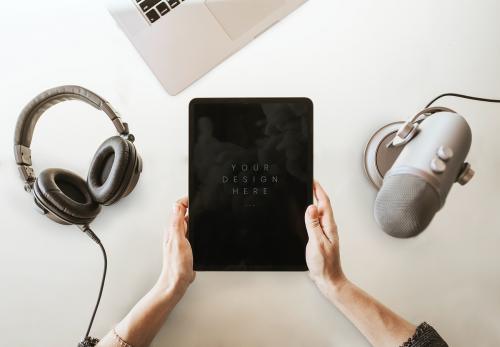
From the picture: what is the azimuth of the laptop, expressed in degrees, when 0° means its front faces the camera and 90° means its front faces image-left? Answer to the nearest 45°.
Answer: approximately 315°

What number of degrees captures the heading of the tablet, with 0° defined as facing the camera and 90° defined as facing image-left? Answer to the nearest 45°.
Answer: approximately 0°
